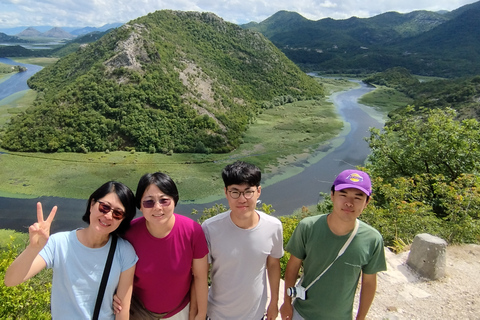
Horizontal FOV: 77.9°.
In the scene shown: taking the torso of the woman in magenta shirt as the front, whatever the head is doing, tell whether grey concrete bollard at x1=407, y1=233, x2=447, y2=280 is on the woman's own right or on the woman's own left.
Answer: on the woman's own left

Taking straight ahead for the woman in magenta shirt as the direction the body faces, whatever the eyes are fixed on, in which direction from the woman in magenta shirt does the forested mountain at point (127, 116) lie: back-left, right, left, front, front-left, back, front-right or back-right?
back

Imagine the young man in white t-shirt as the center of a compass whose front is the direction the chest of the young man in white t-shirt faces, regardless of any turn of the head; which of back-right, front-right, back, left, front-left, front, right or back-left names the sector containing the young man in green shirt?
left

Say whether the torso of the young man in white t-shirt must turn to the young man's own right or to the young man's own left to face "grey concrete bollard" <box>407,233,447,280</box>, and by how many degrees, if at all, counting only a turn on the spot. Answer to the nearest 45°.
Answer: approximately 135° to the young man's own left

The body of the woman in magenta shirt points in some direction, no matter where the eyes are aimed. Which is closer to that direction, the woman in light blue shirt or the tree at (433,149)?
the woman in light blue shirt

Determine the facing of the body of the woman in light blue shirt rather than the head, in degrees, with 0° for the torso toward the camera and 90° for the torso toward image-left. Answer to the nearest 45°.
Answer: approximately 0°

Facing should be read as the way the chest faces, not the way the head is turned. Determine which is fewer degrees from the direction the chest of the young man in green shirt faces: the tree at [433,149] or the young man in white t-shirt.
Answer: the young man in white t-shirt

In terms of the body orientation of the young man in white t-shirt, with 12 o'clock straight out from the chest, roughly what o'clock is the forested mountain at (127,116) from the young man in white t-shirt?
The forested mountain is roughly at 5 o'clock from the young man in white t-shirt.

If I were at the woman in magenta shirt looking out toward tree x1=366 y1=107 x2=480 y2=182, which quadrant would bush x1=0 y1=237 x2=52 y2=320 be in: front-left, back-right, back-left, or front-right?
back-left

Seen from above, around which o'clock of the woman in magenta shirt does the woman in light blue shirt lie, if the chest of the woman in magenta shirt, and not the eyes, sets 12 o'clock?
The woman in light blue shirt is roughly at 3 o'clock from the woman in magenta shirt.
